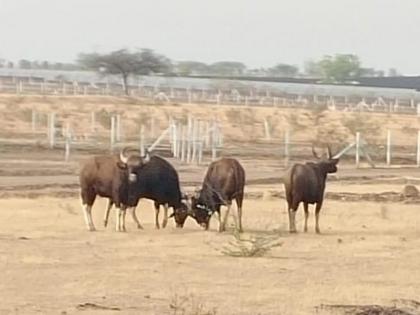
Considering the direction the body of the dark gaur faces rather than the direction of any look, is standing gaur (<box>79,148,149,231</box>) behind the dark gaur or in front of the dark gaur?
behind

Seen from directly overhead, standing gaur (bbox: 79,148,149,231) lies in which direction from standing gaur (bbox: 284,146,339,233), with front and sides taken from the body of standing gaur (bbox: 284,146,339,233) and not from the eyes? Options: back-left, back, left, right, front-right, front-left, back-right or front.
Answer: back-left

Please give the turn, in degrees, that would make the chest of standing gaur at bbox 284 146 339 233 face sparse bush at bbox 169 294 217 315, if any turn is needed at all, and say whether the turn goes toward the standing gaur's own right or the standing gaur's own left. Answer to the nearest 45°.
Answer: approximately 135° to the standing gaur's own right

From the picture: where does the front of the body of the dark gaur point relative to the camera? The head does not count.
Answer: to the viewer's right

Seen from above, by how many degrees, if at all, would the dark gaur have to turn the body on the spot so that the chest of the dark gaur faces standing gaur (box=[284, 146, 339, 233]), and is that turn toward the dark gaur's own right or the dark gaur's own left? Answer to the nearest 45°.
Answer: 0° — it already faces it

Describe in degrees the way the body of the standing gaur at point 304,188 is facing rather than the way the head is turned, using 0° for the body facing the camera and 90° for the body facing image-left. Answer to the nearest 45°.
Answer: approximately 225°

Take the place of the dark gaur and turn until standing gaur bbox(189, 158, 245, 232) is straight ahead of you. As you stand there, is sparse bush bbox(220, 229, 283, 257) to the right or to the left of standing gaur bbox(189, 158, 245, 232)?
right

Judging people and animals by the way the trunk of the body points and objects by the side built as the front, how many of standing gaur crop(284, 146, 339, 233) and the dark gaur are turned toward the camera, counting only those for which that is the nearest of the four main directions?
0

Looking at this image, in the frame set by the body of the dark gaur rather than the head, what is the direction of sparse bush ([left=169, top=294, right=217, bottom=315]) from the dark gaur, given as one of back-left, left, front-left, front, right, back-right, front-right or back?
right

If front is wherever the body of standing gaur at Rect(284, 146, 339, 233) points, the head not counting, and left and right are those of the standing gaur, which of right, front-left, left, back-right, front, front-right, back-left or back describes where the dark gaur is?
back-left
